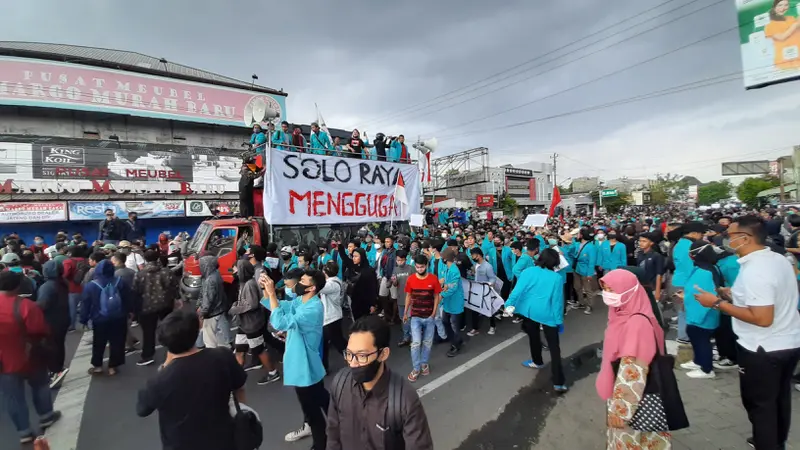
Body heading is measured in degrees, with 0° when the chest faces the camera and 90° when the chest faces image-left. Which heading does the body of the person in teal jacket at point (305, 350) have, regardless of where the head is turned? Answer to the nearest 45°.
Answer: approximately 90°

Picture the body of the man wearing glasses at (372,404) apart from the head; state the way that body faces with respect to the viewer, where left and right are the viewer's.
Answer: facing the viewer and to the left of the viewer

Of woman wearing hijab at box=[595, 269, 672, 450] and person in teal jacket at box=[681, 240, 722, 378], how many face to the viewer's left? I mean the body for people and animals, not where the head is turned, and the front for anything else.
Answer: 2

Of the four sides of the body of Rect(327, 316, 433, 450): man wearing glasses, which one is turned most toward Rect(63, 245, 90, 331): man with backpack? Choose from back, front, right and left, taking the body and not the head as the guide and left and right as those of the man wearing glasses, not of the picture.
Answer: right

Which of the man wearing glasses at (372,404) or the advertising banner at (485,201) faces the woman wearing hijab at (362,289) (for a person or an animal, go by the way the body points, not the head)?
the advertising banner

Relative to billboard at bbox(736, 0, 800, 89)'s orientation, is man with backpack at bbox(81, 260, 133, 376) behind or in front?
in front

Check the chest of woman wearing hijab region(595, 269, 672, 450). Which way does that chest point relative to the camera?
to the viewer's left

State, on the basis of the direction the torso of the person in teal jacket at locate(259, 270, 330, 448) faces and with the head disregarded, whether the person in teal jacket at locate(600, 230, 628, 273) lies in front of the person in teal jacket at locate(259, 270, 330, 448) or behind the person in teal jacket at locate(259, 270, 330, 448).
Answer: behind

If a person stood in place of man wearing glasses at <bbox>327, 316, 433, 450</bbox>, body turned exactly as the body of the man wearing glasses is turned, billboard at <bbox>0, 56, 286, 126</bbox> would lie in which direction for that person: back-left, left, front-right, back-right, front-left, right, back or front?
right

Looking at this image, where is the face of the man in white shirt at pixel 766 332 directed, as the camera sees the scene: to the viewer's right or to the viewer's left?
to the viewer's left

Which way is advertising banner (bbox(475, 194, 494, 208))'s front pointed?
toward the camera

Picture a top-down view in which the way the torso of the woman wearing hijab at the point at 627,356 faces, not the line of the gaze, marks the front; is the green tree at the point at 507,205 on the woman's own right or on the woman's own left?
on the woman's own right

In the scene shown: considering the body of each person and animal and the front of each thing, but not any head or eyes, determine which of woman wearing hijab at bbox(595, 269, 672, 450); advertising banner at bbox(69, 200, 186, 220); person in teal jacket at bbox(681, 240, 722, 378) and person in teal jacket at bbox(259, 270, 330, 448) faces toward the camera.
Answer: the advertising banner

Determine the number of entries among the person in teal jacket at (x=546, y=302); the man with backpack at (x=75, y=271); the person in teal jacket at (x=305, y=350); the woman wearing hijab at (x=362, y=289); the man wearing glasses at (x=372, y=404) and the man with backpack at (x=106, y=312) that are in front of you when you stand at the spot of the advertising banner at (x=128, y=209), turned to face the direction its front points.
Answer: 6

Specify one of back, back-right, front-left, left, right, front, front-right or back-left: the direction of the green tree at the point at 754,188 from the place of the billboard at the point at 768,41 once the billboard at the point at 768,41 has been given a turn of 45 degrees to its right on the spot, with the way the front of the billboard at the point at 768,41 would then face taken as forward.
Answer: right

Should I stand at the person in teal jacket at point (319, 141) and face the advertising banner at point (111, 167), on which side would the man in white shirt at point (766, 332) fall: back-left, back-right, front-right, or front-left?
back-left
